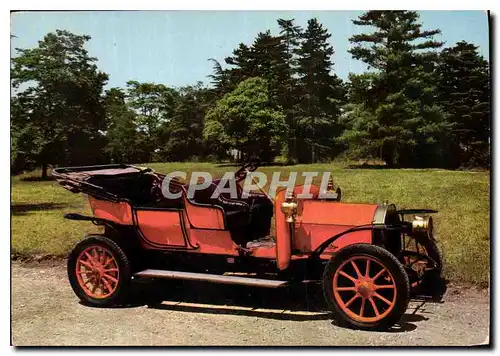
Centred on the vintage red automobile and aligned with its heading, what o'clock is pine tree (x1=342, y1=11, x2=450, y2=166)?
The pine tree is roughly at 10 o'clock from the vintage red automobile.

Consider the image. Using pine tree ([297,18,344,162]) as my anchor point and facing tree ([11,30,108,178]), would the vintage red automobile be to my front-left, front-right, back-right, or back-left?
front-left

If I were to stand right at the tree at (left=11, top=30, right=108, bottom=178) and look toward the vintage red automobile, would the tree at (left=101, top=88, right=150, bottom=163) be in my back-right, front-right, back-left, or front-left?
back-left

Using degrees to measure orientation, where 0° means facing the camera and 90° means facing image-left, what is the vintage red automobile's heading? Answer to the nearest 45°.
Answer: approximately 315°
